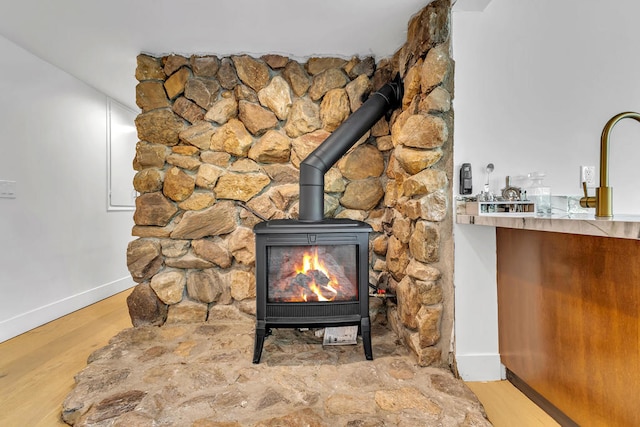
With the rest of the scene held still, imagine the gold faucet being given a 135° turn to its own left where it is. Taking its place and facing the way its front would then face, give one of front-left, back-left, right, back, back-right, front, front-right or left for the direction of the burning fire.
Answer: front-left

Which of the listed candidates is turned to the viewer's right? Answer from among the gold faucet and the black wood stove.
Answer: the gold faucet

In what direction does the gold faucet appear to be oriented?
to the viewer's right

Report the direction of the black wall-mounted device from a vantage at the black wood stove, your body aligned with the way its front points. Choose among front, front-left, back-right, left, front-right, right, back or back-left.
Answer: left

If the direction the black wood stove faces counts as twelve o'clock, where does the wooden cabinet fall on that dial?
The wooden cabinet is roughly at 10 o'clock from the black wood stove.

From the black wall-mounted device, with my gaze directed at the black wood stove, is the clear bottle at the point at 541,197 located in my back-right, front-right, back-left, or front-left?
back-left

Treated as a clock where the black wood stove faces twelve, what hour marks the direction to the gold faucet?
The gold faucet is roughly at 10 o'clock from the black wood stove.

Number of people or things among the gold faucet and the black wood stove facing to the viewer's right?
1

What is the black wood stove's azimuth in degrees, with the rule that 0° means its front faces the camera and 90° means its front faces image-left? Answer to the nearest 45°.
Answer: approximately 0°
